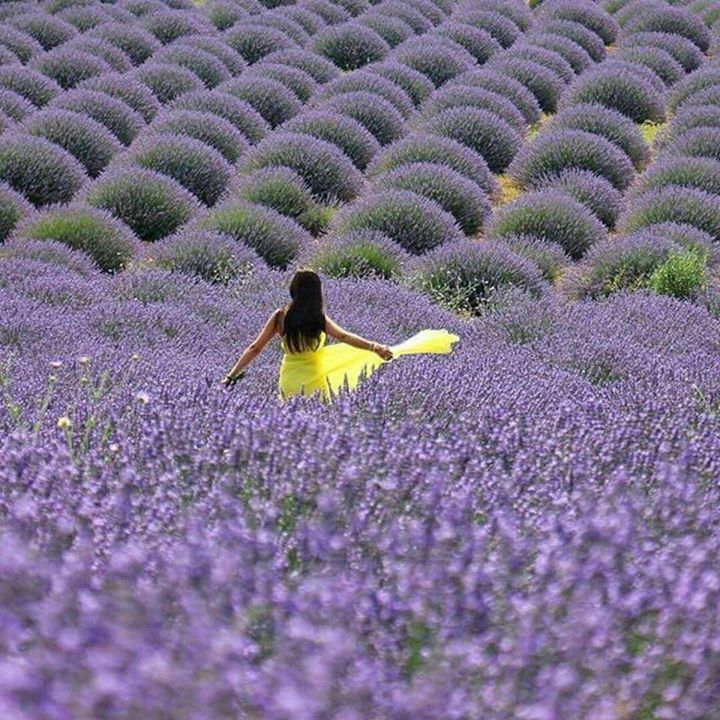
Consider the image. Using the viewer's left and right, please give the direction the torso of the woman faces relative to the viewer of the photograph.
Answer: facing away from the viewer

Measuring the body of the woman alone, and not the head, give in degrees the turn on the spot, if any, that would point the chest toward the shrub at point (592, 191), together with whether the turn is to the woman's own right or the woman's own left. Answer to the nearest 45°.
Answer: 0° — they already face it

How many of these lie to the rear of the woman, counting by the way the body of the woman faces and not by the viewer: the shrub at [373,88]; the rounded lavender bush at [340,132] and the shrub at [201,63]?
0

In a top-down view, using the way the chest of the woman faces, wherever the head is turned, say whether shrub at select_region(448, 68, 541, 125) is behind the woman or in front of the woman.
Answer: in front

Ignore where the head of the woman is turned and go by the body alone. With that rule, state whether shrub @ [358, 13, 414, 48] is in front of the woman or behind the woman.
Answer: in front

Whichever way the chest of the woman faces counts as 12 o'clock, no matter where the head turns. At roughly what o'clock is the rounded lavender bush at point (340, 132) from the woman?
The rounded lavender bush is roughly at 12 o'clock from the woman.

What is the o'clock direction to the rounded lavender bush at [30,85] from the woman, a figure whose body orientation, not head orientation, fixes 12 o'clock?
The rounded lavender bush is roughly at 11 o'clock from the woman.

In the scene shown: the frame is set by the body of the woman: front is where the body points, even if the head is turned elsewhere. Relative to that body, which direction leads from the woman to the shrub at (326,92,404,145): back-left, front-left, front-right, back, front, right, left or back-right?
front

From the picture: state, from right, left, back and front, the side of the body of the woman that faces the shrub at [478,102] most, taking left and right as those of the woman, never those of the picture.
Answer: front

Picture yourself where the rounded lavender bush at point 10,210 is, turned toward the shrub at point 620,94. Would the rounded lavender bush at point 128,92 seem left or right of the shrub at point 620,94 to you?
left

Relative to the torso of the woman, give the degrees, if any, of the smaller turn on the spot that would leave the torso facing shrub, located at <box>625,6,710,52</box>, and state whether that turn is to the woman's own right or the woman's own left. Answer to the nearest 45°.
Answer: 0° — they already face it

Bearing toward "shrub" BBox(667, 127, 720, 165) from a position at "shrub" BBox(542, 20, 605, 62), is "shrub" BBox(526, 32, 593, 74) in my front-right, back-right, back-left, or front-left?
front-right

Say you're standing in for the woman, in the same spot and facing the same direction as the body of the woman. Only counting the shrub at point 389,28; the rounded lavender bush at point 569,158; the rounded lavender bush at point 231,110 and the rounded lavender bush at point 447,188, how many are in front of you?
4

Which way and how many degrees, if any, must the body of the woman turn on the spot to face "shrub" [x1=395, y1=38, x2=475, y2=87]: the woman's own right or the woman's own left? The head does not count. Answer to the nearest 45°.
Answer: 0° — they already face it

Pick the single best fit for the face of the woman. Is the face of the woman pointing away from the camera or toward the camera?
away from the camera

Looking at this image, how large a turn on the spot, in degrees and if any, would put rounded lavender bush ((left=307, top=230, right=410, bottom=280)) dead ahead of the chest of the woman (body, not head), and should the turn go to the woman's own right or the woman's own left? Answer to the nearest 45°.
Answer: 0° — they already face it

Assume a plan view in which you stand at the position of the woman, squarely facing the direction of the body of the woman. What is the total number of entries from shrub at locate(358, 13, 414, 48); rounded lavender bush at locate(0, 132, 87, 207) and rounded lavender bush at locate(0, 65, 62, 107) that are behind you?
0

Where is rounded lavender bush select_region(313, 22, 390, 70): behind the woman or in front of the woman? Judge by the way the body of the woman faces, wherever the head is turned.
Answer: in front

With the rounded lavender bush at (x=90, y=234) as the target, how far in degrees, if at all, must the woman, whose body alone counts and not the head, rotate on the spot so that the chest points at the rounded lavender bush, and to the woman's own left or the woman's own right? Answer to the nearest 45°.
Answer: approximately 45° to the woman's own left
